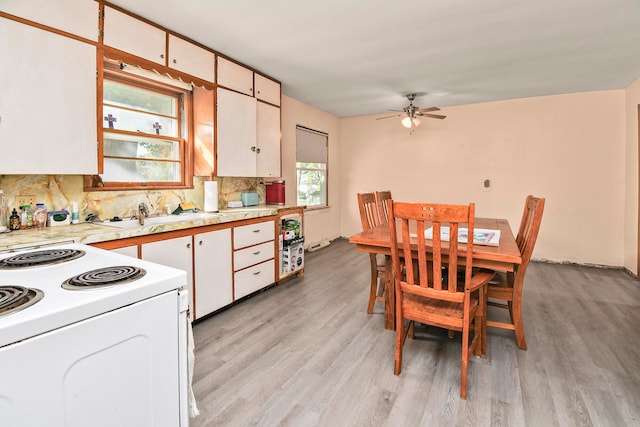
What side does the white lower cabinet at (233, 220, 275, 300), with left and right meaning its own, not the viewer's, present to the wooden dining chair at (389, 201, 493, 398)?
front

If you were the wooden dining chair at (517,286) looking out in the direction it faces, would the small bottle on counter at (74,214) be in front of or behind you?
in front

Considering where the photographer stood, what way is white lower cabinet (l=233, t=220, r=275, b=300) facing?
facing the viewer and to the right of the viewer

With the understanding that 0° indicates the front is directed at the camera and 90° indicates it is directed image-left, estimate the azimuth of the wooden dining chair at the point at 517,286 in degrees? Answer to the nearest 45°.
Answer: approximately 90°

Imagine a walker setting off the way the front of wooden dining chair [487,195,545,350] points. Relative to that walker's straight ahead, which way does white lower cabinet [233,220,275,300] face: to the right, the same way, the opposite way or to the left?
the opposite way

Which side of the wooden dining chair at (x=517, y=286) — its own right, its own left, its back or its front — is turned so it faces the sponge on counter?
front

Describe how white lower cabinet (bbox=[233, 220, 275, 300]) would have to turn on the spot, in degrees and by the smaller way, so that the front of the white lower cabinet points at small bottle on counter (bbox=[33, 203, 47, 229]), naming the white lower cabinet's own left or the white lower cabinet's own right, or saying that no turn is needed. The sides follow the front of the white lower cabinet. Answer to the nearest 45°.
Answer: approximately 90° to the white lower cabinet's own right

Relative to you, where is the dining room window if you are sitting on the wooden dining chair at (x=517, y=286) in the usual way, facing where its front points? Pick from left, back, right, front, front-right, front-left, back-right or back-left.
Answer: front-right

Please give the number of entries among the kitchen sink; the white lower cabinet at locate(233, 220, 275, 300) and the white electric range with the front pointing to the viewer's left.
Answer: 0

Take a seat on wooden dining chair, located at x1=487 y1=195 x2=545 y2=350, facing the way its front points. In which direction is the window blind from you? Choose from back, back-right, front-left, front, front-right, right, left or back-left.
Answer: front-right

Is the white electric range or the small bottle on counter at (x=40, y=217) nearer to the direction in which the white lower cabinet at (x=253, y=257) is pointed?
the white electric range

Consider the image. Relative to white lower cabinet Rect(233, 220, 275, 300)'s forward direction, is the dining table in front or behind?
in front

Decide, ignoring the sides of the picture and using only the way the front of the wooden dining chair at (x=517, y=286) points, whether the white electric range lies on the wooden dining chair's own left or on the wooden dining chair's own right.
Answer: on the wooden dining chair's own left

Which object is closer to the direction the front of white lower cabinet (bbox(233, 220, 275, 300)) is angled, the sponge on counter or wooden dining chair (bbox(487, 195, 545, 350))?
the wooden dining chair
